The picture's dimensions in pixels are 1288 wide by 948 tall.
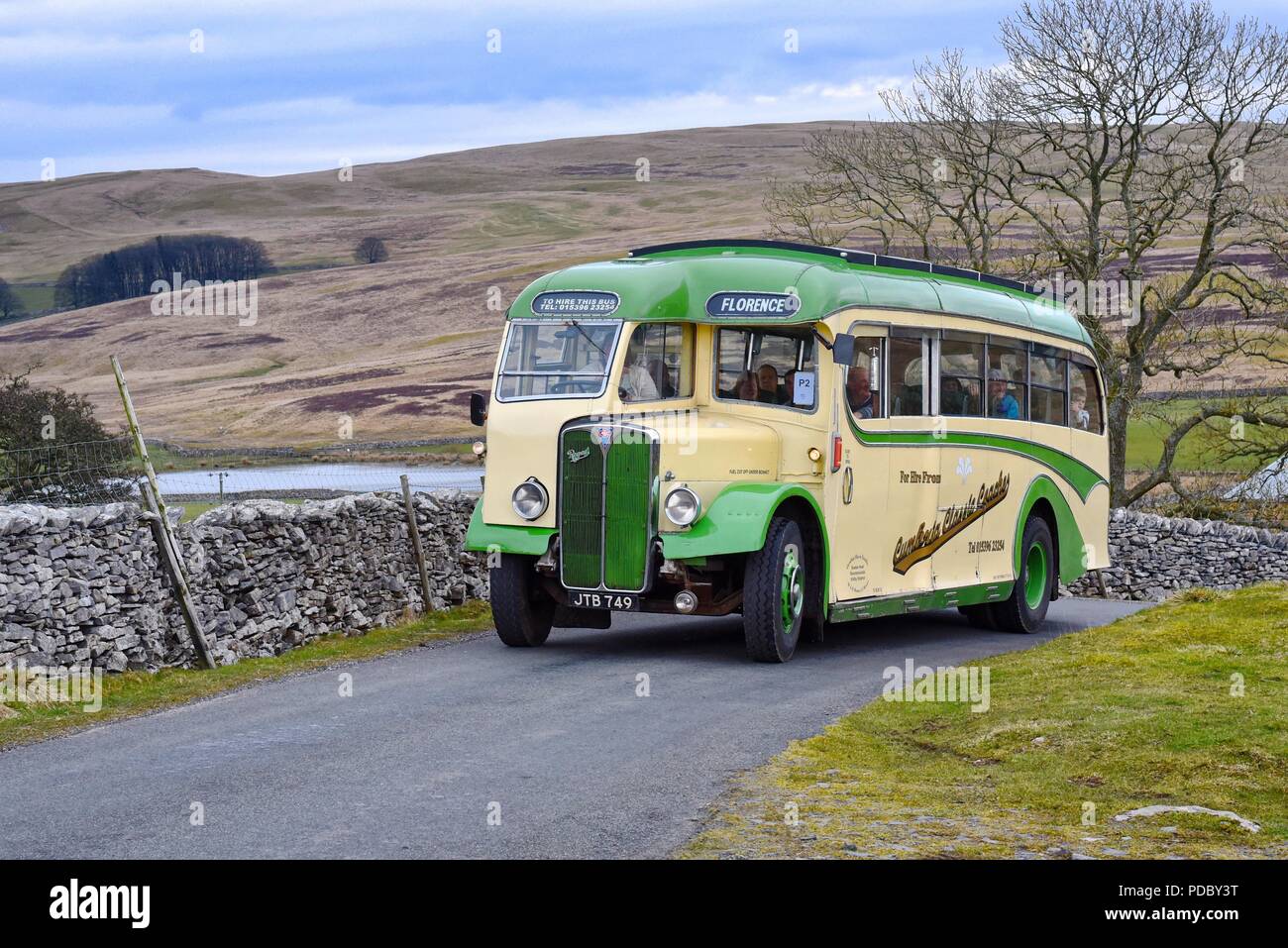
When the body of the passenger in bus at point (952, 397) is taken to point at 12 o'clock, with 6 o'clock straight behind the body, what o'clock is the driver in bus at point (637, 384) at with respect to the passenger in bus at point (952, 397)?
the driver in bus at point (637, 384) is roughly at 12 o'clock from the passenger in bus at point (952, 397).

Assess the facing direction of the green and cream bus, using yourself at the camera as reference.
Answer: facing the viewer and to the left of the viewer

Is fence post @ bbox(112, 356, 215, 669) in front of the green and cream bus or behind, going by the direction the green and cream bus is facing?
in front

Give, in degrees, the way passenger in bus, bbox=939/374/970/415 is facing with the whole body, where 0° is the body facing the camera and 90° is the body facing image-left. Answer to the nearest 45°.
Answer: approximately 45°

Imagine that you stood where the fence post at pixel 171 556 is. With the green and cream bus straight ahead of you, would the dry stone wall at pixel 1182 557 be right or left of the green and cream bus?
left

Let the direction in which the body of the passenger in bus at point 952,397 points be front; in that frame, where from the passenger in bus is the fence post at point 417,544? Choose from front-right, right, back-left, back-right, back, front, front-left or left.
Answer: front-right

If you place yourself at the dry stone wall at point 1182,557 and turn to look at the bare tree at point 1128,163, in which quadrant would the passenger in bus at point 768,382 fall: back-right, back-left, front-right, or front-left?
back-left

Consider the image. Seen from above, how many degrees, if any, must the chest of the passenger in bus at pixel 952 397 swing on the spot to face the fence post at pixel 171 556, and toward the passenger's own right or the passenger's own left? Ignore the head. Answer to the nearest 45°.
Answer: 0° — they already face it

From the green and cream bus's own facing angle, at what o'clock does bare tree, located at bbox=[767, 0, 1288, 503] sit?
The bare tree is roughly at 5 o'clock from the green and cream bus.

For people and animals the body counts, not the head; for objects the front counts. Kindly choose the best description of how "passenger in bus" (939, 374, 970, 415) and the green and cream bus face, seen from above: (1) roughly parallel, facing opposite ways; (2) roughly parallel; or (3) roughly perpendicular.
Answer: roughly parallel

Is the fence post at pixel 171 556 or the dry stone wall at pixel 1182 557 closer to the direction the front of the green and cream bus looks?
the fence post

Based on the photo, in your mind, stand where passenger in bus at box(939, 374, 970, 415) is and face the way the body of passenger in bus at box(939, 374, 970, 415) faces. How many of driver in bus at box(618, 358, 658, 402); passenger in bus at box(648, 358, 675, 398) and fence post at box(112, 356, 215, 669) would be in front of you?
3

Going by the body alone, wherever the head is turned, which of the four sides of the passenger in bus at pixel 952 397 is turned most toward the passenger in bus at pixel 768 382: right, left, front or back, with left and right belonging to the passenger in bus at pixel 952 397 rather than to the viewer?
front

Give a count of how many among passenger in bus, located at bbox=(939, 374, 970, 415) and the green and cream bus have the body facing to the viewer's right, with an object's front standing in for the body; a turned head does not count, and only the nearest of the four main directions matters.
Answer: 0

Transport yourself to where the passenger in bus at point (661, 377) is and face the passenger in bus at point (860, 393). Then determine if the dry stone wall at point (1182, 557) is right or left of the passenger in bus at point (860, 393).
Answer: left
